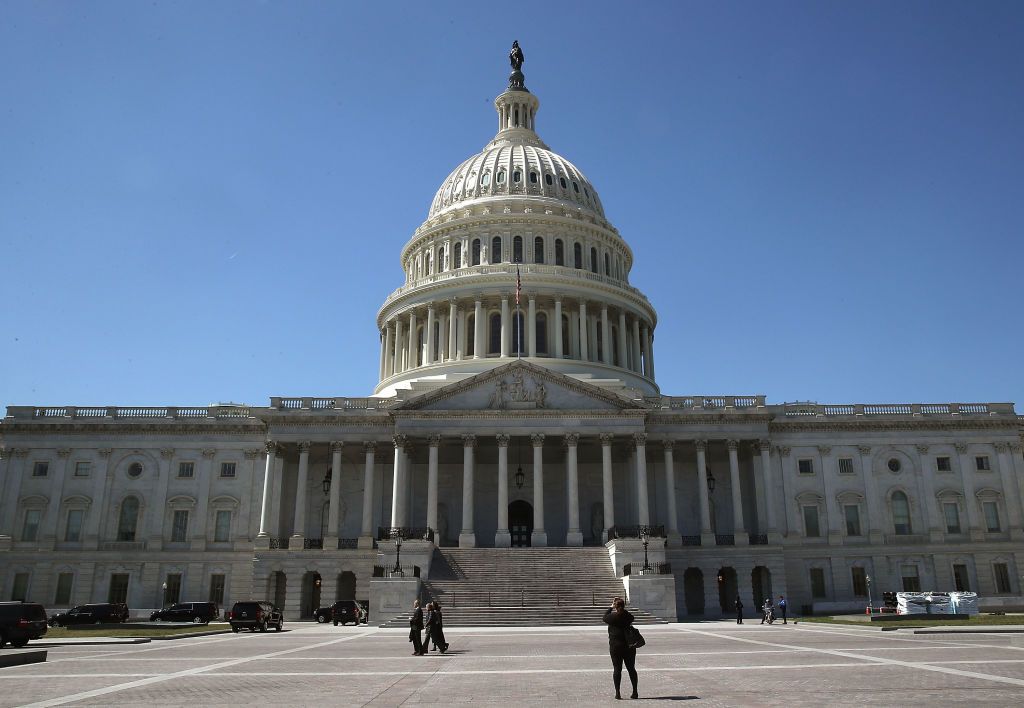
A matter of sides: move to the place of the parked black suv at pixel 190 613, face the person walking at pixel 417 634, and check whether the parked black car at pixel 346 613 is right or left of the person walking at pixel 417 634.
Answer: left

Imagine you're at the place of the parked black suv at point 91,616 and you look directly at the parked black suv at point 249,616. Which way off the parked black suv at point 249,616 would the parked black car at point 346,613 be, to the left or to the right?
left

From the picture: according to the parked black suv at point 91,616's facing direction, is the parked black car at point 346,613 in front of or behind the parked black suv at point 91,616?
behind

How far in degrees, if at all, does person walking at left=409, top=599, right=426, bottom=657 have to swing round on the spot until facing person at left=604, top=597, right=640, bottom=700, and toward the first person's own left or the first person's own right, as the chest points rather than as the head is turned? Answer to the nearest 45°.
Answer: approximately 90° to the first person's own left

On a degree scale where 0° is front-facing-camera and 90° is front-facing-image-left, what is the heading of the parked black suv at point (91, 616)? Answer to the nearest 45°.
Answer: approximately 90°

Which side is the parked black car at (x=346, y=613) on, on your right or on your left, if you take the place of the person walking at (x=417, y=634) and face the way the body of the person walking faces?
on your right

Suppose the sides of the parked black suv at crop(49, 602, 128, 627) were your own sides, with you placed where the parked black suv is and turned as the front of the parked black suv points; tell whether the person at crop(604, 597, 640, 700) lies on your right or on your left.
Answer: on your left
